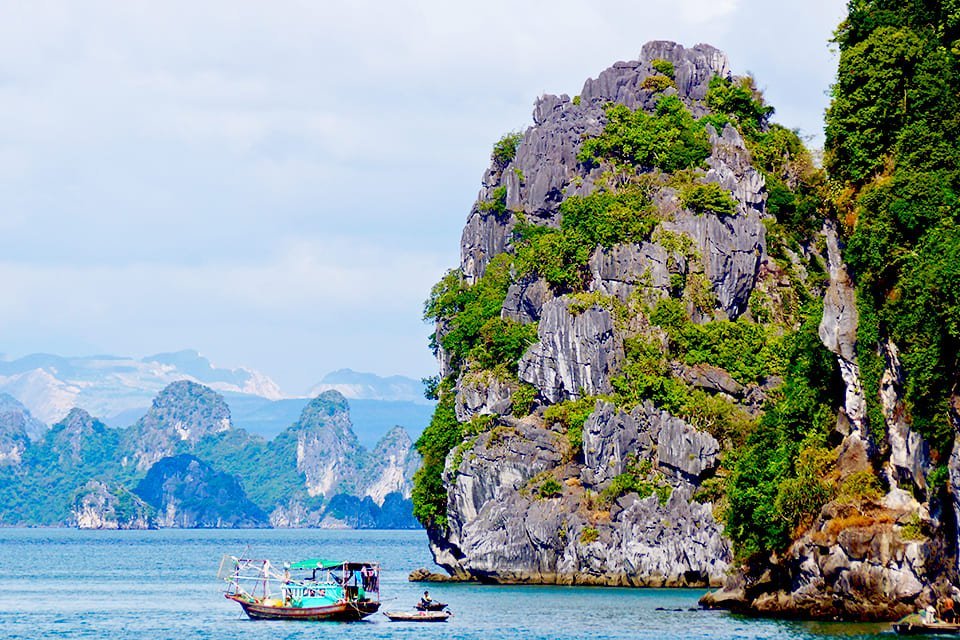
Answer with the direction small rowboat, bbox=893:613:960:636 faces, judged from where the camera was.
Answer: facing to the left of the viewer
